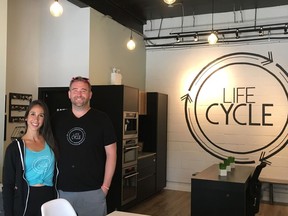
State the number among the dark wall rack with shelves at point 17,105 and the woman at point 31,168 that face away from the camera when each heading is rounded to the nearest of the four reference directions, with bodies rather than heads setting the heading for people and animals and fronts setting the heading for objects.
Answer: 0

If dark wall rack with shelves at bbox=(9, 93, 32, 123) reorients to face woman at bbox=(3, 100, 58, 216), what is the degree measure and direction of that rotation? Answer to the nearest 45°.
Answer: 0° — it already faces them

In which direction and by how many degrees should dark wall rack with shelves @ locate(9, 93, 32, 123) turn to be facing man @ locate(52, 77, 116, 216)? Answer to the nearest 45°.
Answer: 0° — it already faces them

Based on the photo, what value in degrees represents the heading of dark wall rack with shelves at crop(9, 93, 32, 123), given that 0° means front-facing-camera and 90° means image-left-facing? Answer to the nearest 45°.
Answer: approximately 0°
